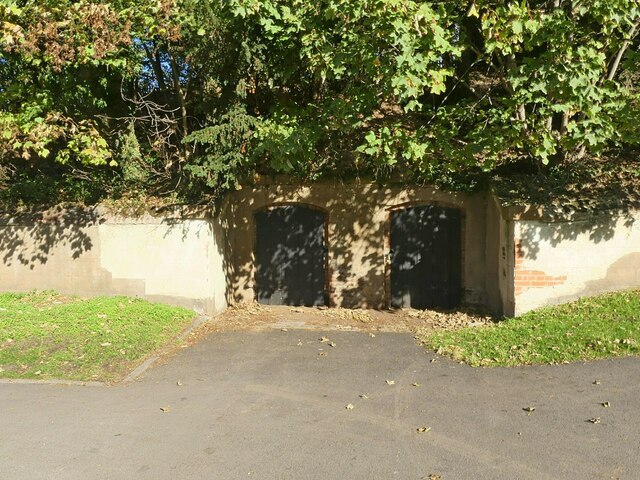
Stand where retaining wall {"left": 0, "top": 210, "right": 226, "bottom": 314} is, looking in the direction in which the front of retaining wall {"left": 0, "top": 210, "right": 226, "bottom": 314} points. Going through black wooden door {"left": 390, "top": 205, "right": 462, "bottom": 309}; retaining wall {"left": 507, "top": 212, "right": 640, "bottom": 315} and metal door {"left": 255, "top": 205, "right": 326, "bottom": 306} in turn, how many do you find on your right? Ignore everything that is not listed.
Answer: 0

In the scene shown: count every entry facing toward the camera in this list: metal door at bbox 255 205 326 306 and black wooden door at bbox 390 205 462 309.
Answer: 2

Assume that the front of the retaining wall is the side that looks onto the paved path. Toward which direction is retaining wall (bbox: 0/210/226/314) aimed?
toward the camera

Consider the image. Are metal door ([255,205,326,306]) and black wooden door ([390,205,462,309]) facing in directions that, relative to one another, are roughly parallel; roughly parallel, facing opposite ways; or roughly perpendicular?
roughly parallel

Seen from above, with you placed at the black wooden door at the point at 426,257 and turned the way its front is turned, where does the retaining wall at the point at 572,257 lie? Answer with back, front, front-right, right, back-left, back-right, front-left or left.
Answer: front-left

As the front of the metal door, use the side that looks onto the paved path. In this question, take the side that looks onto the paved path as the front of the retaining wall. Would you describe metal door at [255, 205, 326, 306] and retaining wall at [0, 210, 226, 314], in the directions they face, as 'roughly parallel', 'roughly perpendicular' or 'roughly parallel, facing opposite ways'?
roughly parallel

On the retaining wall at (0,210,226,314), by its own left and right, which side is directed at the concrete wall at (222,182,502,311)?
left

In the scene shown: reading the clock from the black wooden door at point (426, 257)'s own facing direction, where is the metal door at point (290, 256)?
the metal door at point (290, 256) is roughly at 3 o'clock from the black wooden door at point (426, 257).

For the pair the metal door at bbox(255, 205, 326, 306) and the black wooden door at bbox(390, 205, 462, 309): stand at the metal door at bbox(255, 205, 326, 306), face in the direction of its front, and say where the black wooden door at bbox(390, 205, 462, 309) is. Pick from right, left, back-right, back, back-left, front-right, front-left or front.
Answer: left

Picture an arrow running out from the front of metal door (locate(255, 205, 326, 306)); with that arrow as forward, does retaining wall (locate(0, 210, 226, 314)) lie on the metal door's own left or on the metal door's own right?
on the metal door's own right

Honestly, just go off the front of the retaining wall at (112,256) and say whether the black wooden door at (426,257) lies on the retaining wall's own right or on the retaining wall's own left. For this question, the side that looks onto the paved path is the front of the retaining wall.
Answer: on the retaining wall's own left

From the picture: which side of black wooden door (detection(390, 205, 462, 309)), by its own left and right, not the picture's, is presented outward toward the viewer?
front

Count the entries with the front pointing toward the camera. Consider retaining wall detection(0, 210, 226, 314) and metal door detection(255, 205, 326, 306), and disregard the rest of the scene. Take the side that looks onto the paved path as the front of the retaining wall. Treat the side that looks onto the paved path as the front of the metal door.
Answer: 2
